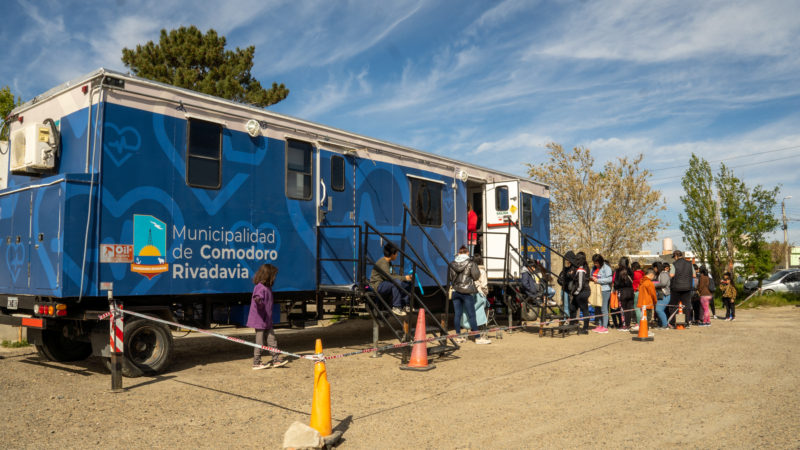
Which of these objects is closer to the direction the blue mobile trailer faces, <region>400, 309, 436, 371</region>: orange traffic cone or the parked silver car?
the parked silver car

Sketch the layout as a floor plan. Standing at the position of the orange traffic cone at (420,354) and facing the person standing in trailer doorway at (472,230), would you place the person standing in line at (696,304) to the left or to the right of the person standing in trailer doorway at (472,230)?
right

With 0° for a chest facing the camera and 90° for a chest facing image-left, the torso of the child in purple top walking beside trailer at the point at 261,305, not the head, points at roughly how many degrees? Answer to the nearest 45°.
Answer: approximately 270°

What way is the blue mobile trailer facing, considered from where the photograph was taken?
facing away from the viewer and to the right of the viewer

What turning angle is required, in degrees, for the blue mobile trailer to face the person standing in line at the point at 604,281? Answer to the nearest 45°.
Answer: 0° — it already faces them

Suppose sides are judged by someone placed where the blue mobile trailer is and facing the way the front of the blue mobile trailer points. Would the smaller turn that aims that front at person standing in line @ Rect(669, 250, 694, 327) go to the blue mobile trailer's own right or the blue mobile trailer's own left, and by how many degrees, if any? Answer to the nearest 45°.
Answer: approximately 45° to the blue mobile trailer's own right

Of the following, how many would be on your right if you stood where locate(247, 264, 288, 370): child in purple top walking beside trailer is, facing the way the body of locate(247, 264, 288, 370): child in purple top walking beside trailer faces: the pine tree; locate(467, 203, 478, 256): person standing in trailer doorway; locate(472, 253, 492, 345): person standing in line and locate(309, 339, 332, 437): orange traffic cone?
1

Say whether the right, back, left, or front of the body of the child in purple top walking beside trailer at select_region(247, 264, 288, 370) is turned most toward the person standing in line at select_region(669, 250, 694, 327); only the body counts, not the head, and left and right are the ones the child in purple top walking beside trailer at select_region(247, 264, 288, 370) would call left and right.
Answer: front

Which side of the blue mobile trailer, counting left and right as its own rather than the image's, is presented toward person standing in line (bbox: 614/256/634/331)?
front

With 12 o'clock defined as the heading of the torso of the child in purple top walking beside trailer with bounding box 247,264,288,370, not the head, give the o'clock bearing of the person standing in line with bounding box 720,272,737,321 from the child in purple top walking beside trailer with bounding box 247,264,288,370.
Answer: the person standing in line with bounding box 720,272,737,321 is roughly at 11 o'clock from the child in purple top walking beside trailer with bounding box 247,264,288,370.
